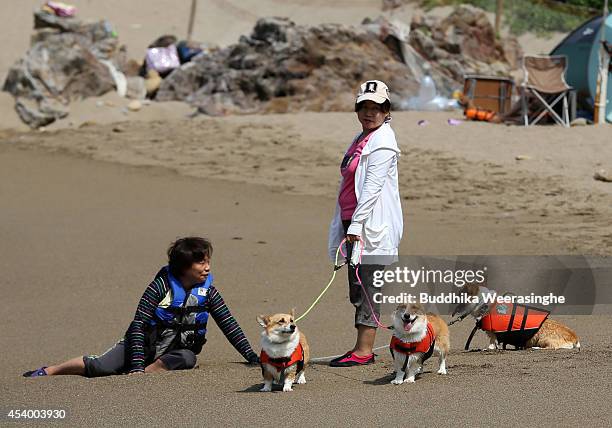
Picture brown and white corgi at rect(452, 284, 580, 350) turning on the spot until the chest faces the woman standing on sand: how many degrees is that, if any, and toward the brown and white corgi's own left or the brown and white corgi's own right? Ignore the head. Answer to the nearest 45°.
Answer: approximately 45° to the brown and white corgi's own left

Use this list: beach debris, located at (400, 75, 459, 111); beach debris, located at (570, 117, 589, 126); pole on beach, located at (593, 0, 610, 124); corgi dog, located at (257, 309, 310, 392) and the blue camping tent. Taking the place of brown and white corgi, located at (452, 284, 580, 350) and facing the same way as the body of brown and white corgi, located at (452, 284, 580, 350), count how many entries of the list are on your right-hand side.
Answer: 4

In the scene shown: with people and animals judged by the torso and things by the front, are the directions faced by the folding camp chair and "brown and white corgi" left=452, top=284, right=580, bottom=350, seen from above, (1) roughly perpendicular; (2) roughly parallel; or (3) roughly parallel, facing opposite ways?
roughly perpendicular

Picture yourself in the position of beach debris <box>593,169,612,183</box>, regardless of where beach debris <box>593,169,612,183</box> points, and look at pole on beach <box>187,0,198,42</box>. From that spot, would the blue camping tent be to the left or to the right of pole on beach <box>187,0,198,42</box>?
right

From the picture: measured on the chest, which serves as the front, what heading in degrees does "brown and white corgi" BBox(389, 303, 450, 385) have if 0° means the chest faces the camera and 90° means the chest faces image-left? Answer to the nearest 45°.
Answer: approximately 45°

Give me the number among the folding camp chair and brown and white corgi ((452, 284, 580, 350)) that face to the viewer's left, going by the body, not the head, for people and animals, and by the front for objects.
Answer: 1

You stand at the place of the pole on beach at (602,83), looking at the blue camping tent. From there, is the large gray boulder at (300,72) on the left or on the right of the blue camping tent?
left

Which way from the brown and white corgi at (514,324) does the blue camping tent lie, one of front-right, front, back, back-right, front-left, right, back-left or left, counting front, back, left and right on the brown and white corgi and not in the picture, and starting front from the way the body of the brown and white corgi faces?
right

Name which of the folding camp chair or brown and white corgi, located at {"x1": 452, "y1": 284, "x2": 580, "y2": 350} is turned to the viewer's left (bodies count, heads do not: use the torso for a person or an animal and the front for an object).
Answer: the brown and white corgi

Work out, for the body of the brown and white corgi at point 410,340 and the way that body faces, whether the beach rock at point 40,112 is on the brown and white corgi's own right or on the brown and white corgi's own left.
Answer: on the brown and white corgi's own right

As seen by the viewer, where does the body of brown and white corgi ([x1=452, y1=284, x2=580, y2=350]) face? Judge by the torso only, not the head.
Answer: to the viewer's left

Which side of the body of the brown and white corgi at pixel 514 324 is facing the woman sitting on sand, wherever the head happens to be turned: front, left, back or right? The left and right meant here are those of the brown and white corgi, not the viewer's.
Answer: front
